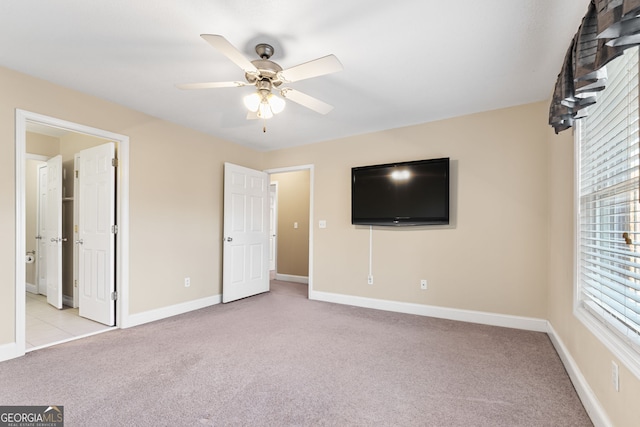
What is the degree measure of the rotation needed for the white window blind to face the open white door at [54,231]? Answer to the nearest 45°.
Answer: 0° — it already faces it

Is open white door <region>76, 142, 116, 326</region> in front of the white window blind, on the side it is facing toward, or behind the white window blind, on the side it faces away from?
in front

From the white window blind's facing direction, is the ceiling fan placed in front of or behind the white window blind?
in front

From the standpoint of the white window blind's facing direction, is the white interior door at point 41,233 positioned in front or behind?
in front

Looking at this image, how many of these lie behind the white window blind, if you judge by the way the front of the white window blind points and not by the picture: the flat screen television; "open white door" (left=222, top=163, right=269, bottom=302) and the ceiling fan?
0

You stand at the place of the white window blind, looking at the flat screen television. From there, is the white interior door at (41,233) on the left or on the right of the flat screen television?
left

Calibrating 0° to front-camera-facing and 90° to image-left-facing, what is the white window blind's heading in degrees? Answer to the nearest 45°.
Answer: approximately 90°
